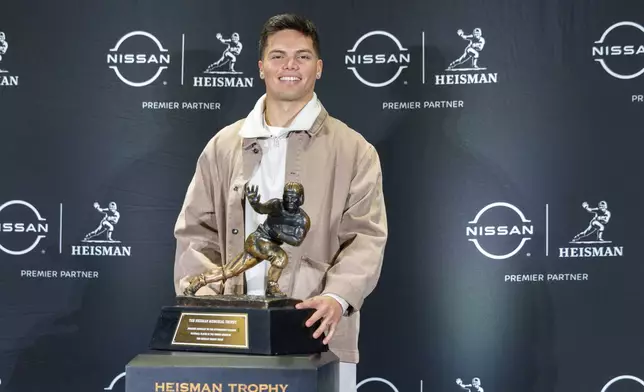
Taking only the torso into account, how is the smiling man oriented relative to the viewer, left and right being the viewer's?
facing the viewer

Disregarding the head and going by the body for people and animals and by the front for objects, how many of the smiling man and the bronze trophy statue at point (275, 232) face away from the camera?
0
